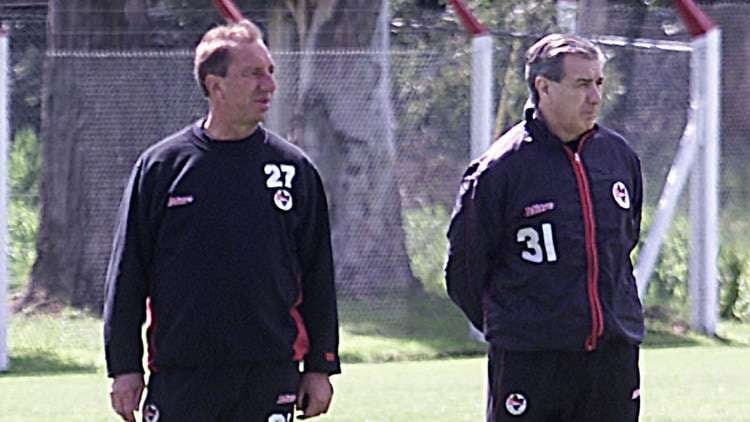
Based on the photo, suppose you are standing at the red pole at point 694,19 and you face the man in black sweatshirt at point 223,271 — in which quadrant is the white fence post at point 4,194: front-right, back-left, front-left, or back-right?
front-right

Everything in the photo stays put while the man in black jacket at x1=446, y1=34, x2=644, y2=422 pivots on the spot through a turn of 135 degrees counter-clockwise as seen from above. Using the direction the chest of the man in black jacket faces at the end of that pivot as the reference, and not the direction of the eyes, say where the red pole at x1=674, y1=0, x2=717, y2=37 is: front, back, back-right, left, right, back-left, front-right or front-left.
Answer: front

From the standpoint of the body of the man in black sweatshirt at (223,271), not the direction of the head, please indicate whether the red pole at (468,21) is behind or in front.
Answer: behind

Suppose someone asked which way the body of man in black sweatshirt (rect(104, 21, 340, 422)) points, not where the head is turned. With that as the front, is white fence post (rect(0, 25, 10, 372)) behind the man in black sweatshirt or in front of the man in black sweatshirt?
behind

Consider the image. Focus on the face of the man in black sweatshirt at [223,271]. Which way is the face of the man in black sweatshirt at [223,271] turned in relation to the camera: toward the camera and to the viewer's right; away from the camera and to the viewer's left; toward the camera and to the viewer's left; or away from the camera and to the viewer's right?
toward the camera and to the viewer's right

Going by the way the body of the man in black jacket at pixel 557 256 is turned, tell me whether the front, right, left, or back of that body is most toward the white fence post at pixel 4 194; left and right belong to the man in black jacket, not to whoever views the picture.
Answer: back

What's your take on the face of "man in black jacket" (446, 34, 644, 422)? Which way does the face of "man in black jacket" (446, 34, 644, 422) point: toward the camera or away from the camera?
toward the camera

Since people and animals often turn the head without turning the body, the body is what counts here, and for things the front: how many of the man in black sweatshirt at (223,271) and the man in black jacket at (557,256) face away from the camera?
0

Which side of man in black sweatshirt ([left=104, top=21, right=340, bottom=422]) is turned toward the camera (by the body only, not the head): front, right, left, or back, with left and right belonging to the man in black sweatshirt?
front

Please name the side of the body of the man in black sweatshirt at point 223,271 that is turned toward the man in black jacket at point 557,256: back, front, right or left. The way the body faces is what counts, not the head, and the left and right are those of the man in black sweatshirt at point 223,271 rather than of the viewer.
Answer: left

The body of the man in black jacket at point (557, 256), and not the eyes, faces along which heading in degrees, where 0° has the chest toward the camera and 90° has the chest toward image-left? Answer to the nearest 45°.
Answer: approximately 315°
